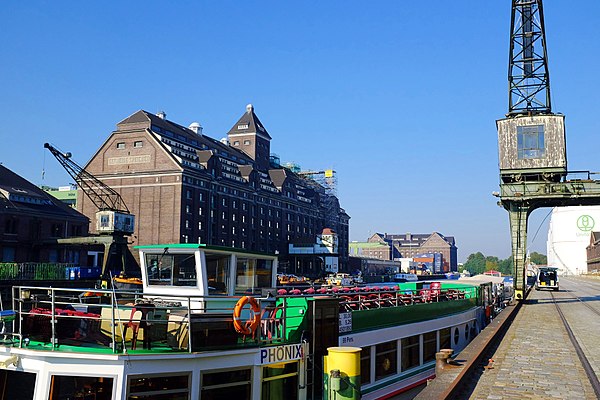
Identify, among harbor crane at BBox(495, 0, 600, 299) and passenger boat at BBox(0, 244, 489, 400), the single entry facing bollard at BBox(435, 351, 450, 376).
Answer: the harbor crane

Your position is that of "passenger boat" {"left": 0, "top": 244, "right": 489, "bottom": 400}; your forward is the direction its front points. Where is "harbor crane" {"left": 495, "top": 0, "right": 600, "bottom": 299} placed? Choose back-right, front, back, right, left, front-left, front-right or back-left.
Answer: back

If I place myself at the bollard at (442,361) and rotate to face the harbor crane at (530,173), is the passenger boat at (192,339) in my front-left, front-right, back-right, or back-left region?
back-left

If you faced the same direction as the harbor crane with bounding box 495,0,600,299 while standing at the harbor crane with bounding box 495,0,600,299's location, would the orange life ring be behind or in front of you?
in front

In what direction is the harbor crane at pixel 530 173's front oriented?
toward the camera

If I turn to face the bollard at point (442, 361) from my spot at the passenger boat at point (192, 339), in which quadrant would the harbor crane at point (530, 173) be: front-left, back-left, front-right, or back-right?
front-left

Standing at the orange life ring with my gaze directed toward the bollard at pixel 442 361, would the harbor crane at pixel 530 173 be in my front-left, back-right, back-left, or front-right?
front-left

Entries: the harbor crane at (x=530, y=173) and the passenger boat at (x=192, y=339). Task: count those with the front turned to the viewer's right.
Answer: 0

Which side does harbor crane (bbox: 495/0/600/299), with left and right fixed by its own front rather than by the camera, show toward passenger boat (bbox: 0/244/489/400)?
front

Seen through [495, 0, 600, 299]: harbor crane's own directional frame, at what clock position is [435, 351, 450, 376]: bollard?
The bollard is roughly at 12 o'clock from the harbor crane.
